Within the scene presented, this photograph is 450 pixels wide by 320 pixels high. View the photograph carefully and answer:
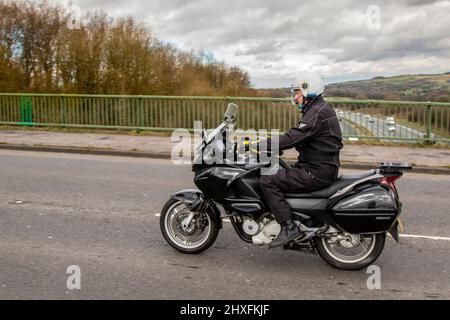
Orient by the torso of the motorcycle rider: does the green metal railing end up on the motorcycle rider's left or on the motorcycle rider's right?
on the motorcycle rider's right

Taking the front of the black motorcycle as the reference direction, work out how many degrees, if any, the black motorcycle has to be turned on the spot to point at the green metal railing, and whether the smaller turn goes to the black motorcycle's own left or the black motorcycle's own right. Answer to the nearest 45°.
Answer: approximately 90° to the black motorcycle's own right

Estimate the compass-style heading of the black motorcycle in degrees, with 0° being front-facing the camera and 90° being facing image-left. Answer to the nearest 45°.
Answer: approximately 90°

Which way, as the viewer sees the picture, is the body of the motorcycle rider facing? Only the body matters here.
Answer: to the viewer's left

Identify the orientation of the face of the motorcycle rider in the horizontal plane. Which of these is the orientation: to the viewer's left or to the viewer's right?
to the viewer's left
